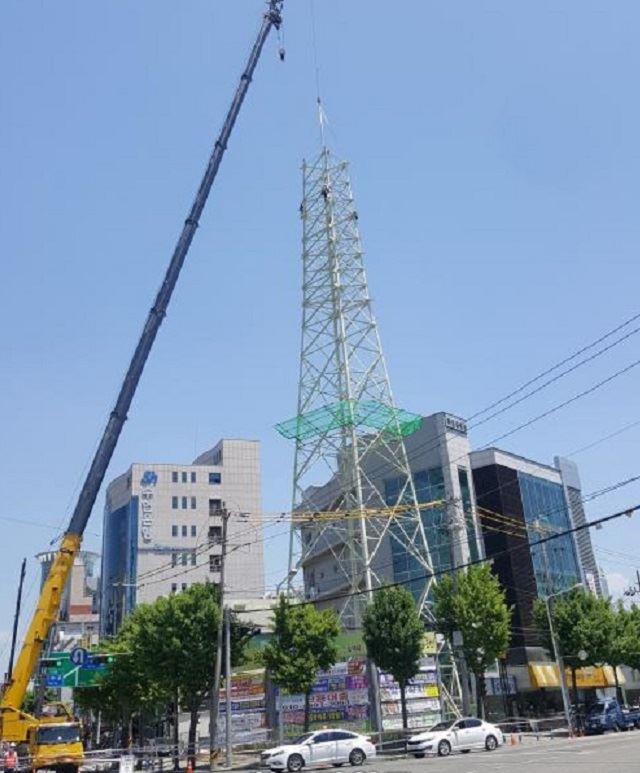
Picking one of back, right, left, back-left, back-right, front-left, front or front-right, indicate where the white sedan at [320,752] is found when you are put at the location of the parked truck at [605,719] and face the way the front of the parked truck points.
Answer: front

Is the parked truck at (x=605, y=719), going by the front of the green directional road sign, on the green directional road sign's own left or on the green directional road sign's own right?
on the green directional road sign's own left

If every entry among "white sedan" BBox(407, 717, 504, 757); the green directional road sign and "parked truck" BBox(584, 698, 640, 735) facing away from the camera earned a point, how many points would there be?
0

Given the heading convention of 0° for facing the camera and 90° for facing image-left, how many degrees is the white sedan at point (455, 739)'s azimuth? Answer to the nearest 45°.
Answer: approximately 45°

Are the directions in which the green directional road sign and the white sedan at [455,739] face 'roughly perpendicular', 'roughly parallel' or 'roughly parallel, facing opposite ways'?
roughly perpendicular

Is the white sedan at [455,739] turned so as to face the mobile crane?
yes

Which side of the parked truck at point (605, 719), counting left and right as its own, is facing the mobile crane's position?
front

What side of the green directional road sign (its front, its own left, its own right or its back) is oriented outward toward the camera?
front

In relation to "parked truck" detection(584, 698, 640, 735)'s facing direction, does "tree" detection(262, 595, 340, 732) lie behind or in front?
in front

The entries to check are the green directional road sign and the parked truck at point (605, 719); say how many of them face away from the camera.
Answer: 0

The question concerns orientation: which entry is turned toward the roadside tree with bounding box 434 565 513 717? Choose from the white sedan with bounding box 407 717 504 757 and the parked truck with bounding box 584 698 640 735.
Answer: the parked truck

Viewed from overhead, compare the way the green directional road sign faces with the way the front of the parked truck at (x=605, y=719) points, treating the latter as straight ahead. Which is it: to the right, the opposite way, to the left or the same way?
to the left

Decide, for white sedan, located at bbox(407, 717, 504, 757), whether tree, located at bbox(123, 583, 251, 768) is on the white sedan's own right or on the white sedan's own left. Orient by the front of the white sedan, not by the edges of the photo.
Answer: on the white sedan's own right

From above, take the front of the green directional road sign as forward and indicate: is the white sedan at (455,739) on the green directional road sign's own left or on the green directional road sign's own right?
on the green directional road sign's own left

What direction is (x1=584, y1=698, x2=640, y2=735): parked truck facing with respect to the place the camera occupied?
facing the viewer and to the left of the viewer

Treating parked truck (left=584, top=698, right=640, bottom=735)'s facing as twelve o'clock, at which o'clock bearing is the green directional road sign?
The green directional road sign is roughly at 1 o'clock from the parked truck.

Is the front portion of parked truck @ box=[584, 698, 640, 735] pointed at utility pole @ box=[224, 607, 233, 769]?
yes
